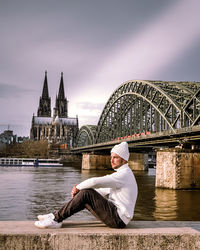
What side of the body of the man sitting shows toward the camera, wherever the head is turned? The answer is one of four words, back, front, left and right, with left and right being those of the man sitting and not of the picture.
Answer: left
